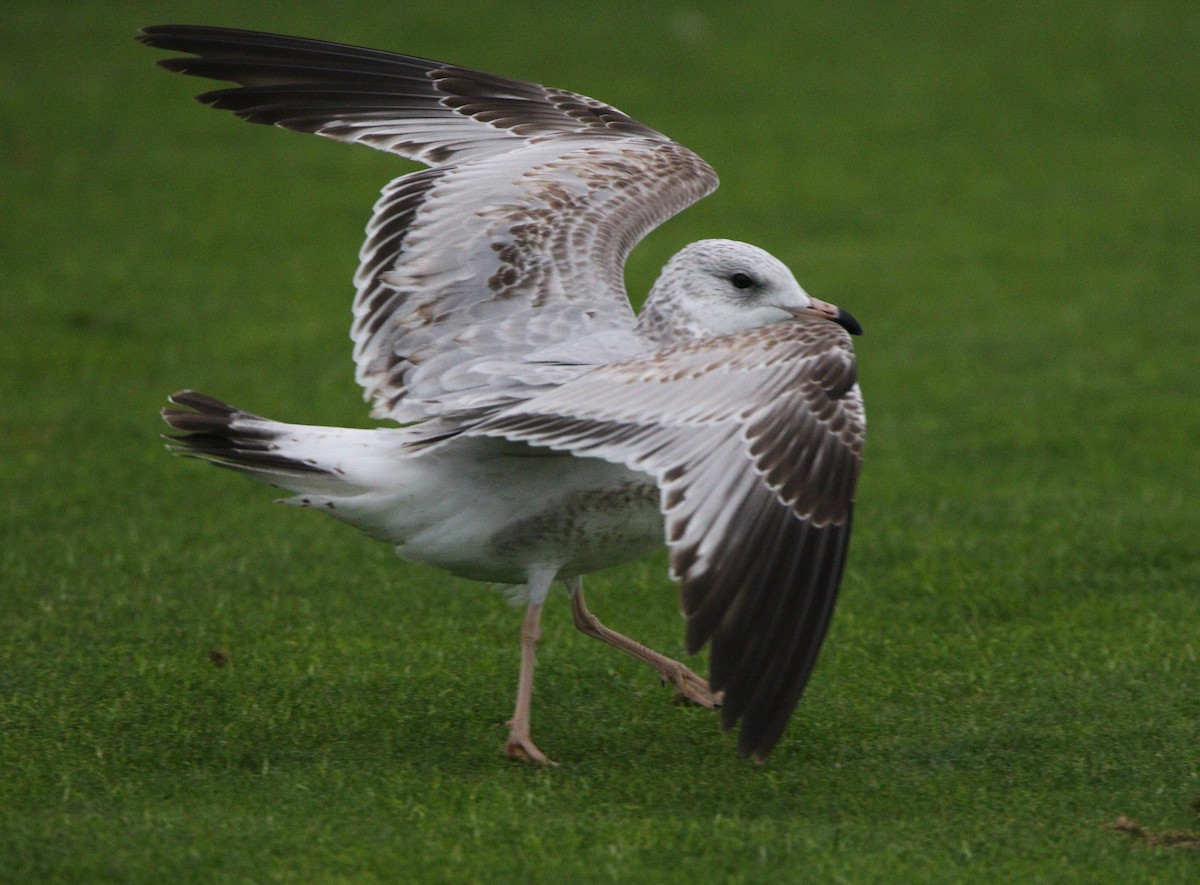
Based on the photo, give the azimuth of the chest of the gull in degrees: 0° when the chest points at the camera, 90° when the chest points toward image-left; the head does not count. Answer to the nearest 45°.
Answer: approximately 270°
